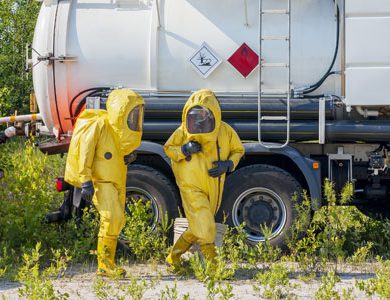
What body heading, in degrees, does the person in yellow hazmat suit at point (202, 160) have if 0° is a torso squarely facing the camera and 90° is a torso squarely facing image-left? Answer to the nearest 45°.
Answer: approximately 0°

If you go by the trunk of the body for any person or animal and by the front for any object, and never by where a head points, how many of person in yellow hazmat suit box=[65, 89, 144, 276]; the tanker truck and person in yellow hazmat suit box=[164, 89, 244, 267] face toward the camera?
1

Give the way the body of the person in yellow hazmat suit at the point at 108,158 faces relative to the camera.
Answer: to the viewer's right

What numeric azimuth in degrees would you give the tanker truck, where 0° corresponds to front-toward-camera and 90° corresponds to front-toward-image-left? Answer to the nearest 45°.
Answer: approximately 270°

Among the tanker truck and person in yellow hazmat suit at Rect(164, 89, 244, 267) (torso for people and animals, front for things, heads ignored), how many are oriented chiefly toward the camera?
1

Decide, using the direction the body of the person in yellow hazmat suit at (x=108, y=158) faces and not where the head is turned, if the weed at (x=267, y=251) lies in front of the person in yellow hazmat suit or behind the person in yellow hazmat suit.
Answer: in front

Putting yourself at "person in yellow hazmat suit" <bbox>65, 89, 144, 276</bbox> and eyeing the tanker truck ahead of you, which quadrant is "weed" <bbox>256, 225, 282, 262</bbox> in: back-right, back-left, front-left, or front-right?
front-right

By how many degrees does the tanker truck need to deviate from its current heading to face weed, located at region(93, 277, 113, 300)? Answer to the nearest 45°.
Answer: approximately 135° to its right

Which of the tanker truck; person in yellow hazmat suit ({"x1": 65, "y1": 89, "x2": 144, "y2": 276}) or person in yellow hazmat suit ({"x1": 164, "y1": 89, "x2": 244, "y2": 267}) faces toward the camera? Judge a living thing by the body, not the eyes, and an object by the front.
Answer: person in yellow hazmat suit ({"x1": 164, "y1": 89, "x2": 244, "y2": 267})

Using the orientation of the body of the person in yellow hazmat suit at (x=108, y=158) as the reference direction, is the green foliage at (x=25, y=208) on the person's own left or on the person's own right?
on the person's own left

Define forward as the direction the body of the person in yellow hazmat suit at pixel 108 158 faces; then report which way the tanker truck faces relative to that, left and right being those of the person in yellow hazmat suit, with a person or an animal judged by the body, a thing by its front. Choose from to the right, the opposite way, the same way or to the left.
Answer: the same way

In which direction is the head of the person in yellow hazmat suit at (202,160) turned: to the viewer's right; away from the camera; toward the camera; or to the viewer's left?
toward the camera
